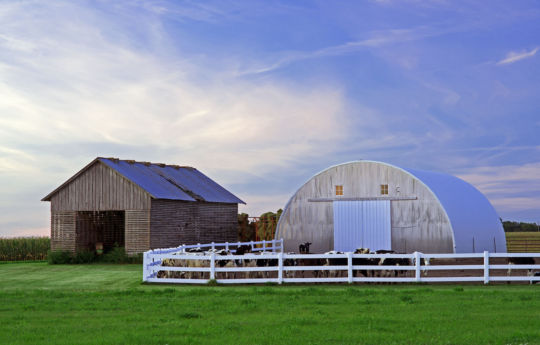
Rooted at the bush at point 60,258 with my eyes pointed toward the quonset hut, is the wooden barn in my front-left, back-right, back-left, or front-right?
front-left

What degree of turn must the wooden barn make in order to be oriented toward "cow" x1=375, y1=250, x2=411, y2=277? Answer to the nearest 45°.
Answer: approximately 90° to its left

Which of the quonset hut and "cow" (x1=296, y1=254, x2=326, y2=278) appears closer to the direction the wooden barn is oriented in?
the cow

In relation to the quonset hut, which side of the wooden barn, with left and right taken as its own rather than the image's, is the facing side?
left

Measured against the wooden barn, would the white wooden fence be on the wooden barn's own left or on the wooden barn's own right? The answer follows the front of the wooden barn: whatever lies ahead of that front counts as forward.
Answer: on the wooden barn's own left

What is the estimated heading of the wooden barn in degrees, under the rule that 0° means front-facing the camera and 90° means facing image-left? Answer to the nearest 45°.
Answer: approximately 45°

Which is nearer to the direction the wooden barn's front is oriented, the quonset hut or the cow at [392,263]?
the cow

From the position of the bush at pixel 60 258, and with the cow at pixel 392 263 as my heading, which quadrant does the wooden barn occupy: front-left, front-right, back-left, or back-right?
front-left
